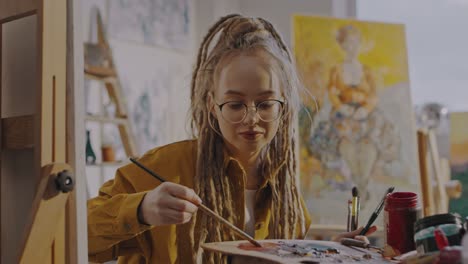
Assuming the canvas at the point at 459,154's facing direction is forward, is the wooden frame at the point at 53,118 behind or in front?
in front

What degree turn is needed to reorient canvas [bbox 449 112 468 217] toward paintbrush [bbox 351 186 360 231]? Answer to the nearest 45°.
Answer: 0° — it already faces it

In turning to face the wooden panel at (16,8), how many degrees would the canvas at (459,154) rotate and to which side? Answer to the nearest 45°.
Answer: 0° — it already faces it

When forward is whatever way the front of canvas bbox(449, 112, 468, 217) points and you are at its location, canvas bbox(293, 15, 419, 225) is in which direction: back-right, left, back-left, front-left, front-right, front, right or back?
front-right

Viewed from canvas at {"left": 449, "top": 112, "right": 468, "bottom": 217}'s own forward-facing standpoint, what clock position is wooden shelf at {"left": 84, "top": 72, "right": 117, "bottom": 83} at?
The wooden shelf is roughly at 2 o'clock from the canvas.

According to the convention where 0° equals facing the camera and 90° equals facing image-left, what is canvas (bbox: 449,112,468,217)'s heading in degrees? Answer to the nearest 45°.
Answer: approximately 0°

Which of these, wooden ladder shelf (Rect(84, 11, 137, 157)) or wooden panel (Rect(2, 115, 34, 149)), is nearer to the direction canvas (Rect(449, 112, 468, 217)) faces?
the wooden panel

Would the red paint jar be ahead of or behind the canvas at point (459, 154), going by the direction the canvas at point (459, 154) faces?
ahead

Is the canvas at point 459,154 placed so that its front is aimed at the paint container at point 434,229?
yes

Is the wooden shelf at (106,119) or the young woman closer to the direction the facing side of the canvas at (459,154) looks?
the young woman

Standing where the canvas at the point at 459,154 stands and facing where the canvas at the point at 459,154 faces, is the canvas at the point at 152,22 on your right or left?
on your right

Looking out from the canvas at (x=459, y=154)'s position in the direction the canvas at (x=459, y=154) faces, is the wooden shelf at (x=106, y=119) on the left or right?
on its right
